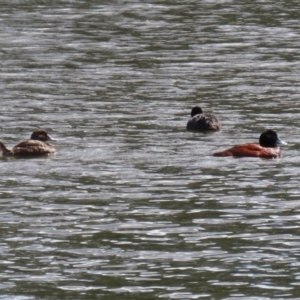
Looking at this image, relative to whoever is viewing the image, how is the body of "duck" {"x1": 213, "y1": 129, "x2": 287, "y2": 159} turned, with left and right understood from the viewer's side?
facing to the right of the viewer

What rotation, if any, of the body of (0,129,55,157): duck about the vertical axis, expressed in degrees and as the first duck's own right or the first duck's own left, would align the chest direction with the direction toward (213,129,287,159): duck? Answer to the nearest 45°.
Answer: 0° — it already faces it

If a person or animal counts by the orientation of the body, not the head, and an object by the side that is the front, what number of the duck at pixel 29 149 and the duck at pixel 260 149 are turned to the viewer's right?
2

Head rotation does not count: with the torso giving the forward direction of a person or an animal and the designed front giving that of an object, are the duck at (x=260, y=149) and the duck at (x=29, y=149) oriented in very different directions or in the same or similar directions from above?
same or similar directions

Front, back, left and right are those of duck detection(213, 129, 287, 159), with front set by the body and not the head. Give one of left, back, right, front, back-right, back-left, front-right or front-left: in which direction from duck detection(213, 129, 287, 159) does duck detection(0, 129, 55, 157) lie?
back

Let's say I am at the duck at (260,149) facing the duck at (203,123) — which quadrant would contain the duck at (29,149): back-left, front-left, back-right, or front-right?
front-left

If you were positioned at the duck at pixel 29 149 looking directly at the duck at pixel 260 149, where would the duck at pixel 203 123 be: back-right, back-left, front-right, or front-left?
front-left

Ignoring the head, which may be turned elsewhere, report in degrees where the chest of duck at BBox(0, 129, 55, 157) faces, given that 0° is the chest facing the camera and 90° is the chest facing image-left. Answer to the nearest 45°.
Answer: approximately 270°
